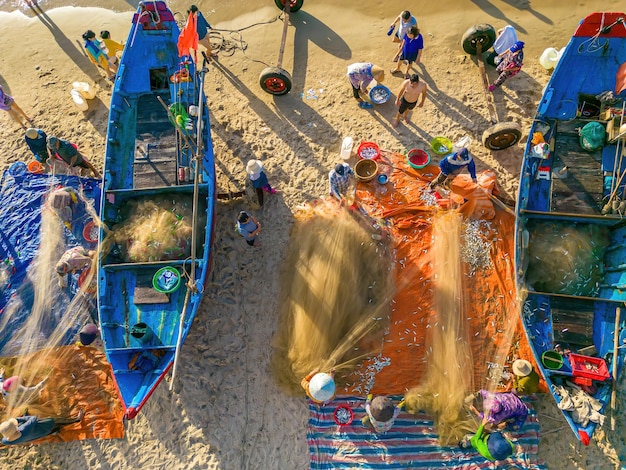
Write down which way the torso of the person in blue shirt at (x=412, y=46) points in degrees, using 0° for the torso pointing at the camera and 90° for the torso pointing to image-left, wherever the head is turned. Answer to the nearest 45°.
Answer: approximately 45°

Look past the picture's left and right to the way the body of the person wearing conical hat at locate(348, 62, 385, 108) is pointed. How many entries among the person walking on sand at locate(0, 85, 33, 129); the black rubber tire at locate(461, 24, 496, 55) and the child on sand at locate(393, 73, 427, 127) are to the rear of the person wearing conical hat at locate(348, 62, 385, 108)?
1

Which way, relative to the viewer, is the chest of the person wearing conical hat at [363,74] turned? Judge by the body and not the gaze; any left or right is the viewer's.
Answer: facing to the right of the viewer
